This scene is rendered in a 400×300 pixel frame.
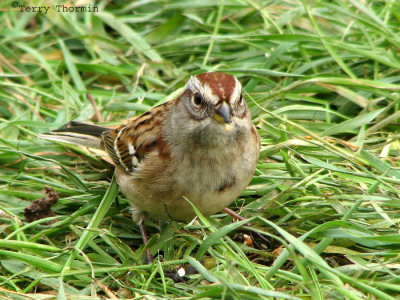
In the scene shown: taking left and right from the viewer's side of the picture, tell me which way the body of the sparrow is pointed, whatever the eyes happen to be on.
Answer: facing the viewer and to the right of the viewer
